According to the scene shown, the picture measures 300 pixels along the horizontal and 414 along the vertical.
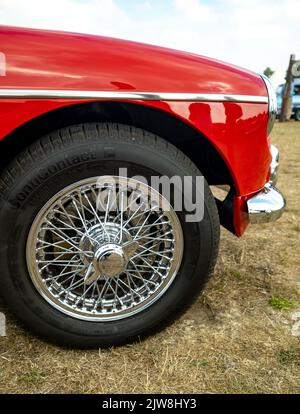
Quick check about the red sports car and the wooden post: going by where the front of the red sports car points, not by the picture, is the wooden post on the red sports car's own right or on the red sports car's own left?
on the red sports car's own left

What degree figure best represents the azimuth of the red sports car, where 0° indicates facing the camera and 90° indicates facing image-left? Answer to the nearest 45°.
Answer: approximately 270°

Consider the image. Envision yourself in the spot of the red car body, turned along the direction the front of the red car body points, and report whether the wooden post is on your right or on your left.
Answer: on your left
